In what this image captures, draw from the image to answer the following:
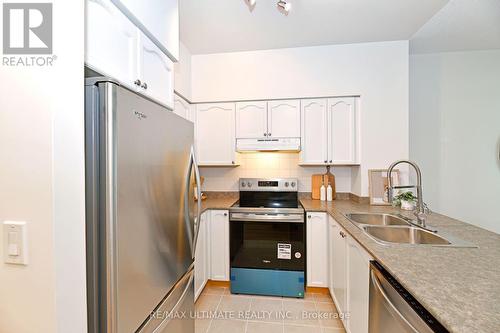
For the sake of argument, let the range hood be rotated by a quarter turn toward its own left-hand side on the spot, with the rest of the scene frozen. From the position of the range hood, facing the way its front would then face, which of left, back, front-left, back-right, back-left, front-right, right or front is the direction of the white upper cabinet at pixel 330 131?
front

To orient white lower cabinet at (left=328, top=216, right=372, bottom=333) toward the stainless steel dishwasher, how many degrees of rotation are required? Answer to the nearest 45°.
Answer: approximately 90° to its left

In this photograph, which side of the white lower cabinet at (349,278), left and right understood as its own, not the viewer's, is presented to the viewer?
left

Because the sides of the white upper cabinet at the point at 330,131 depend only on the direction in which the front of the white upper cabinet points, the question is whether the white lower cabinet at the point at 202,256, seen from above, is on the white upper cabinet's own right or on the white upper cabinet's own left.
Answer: on the white upper cabinet's own right

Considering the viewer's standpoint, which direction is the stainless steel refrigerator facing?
facing the viewer and to the right of the viewer

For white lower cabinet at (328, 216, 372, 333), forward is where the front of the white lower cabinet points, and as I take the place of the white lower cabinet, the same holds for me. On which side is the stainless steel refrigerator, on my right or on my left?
on my left

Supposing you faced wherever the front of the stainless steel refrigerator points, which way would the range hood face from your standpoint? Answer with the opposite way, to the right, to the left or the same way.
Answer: to the right

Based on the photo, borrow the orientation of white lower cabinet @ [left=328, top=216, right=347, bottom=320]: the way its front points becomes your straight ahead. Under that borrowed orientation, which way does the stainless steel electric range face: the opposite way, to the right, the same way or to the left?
to the left

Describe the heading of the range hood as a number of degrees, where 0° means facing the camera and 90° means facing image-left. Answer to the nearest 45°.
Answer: approximately 0°

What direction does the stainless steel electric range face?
toward the camera

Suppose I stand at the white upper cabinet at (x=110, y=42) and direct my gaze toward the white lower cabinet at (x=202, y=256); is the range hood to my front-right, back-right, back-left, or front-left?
front-right

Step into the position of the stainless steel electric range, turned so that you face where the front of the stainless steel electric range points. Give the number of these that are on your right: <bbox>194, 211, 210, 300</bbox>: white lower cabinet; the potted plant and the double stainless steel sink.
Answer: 1

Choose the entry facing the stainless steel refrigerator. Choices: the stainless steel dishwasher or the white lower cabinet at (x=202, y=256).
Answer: the stainless steel dishwasher

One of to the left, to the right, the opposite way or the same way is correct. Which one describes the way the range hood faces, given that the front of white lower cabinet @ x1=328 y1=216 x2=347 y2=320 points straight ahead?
to the left

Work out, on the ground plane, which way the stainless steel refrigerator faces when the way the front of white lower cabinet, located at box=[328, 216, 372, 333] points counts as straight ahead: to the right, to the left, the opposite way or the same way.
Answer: the opposite way
